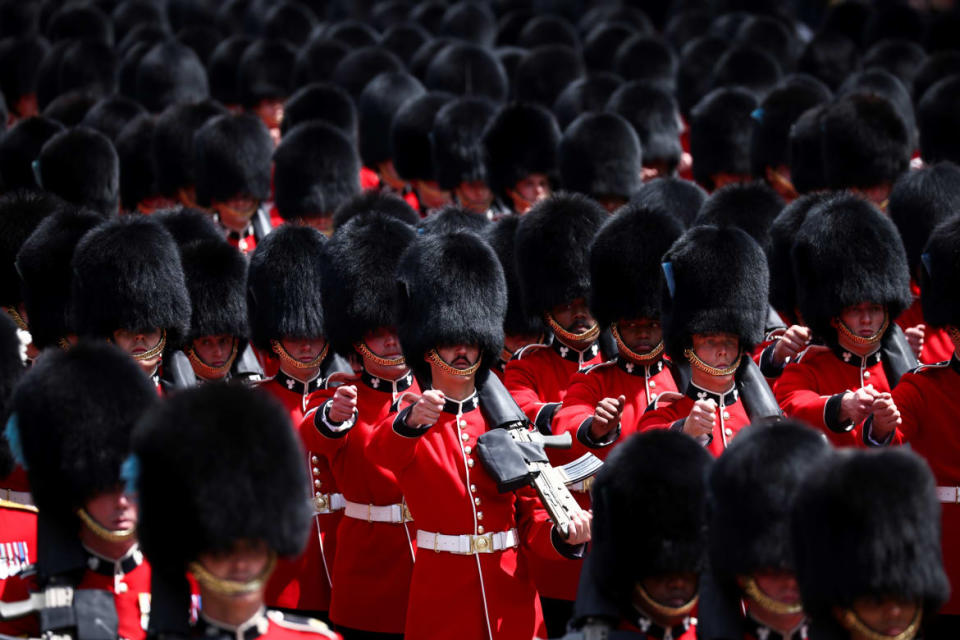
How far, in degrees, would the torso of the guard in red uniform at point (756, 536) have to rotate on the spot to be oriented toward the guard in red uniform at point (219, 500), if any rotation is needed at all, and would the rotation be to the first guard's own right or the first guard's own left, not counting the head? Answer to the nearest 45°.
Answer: approximately 135° to the first guard's own right

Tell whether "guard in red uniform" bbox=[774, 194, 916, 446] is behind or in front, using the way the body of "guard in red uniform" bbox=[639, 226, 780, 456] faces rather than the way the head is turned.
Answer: behind

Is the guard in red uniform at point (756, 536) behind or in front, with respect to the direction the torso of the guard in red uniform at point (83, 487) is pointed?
in front

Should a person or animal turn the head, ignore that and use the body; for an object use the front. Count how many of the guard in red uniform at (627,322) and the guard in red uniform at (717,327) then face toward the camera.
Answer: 2

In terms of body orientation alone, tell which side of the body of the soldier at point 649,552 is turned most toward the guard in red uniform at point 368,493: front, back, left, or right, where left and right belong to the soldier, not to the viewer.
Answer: back

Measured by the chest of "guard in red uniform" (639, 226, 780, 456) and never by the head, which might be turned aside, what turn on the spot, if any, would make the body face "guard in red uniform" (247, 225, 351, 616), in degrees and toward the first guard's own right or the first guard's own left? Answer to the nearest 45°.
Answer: approximately 90° to the first guard's own right
